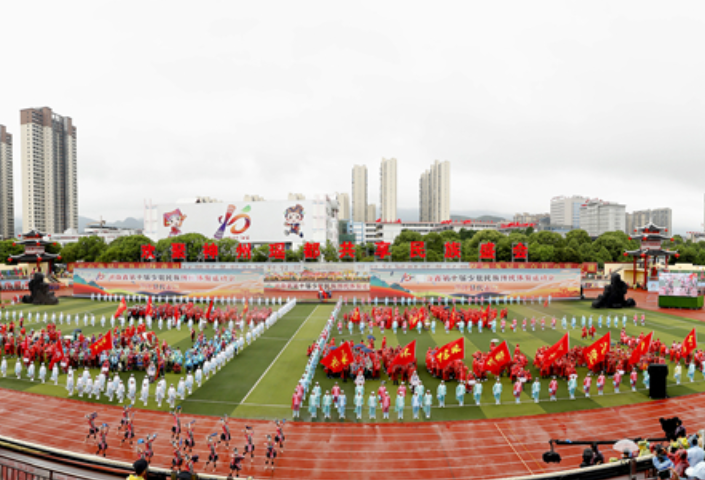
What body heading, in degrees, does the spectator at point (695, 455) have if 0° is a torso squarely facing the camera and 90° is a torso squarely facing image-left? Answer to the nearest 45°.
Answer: approximately 180°

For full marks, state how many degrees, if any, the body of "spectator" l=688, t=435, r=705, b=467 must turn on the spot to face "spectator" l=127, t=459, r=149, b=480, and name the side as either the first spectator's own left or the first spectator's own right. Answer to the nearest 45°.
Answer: approximately 135° to the first spectator's own left

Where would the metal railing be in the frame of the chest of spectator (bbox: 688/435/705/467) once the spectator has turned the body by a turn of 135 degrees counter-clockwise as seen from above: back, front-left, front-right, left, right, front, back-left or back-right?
front

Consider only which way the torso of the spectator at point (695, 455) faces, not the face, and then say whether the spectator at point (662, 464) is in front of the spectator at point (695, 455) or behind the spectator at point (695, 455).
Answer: behind
